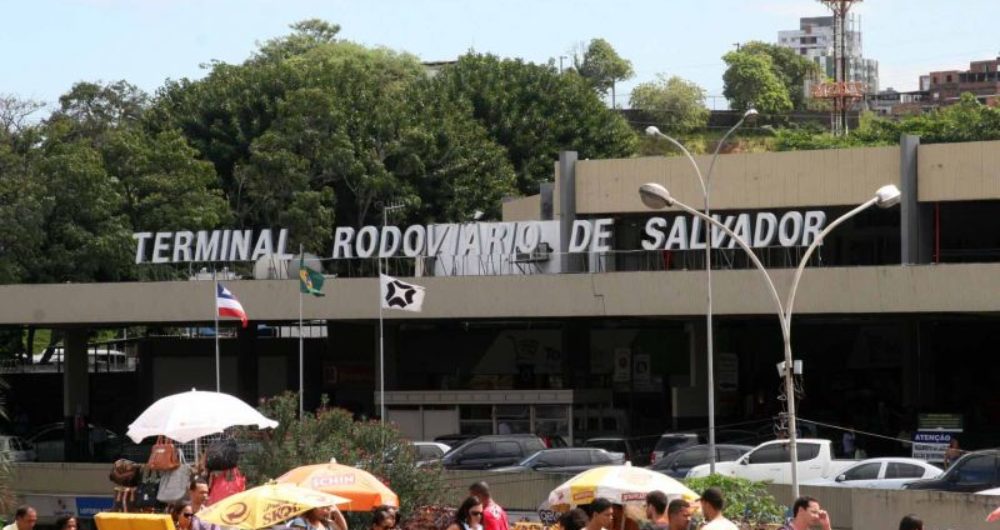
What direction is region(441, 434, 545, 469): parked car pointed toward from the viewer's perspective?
to the viewer's left

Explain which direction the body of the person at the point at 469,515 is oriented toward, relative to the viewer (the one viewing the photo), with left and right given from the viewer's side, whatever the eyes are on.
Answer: facing the viewer and to the right of the viewer

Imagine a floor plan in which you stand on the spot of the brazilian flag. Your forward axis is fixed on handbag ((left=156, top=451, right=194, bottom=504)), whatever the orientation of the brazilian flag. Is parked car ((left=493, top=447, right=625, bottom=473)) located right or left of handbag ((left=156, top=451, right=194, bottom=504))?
left

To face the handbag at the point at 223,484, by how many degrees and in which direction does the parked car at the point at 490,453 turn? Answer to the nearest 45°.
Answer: approximately 90° to its left

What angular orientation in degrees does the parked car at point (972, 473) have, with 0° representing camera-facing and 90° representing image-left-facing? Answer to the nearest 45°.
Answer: approximately 90°

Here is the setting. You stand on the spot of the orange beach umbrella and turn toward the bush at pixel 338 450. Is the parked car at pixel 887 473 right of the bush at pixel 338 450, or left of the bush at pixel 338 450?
right

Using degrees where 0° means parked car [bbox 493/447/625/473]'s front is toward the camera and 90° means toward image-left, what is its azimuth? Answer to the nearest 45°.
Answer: approximately 90°

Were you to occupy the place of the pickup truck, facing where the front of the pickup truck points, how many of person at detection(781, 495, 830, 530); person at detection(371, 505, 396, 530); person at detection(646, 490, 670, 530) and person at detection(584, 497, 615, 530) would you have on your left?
4

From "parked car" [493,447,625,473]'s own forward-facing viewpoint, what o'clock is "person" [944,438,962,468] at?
The person is roughly at 6 o'clock from the parked car.

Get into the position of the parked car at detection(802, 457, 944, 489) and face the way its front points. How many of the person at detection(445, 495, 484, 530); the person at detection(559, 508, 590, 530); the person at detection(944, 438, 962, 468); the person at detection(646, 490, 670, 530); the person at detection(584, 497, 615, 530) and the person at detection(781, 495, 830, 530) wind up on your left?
5

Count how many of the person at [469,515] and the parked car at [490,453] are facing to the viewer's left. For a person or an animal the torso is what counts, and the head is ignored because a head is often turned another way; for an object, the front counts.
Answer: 1

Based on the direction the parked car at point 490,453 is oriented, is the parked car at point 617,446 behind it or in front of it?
behind
